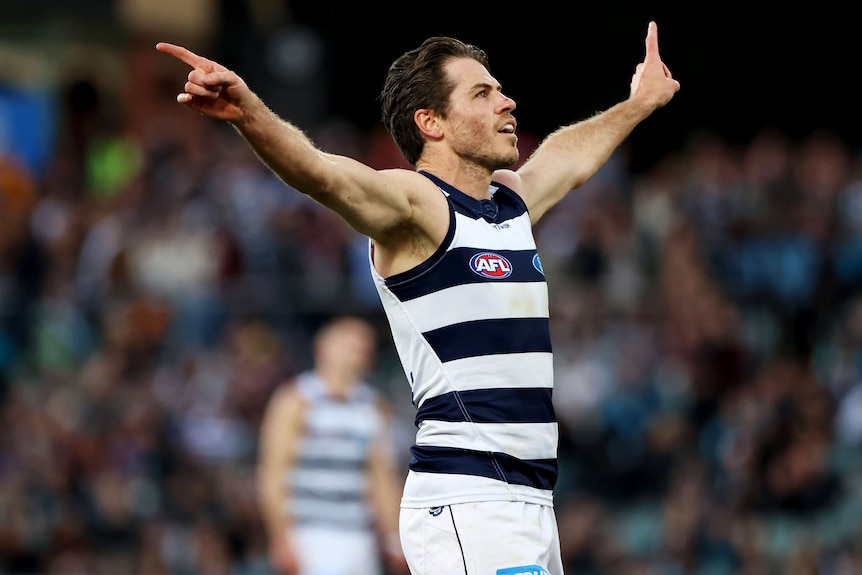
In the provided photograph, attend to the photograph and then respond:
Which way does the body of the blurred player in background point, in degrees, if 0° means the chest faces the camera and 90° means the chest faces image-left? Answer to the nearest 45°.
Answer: approximately 315°
